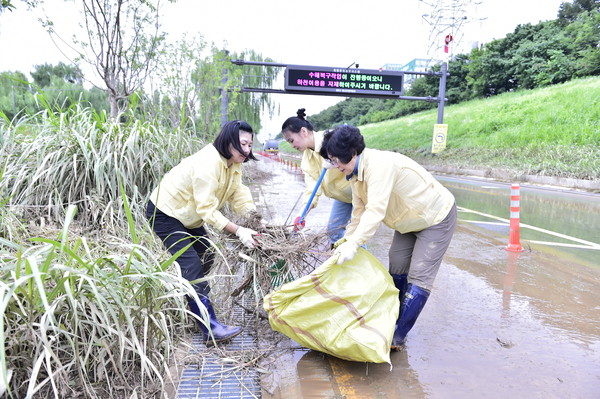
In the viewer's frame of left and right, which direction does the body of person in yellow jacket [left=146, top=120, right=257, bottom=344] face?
facing to the right of the viewer

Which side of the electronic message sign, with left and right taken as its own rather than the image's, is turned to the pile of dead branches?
front

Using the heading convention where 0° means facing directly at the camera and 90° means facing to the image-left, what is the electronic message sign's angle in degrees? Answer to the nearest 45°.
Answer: approximately 0°

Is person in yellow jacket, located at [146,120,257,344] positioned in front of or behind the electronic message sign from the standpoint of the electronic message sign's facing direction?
in front

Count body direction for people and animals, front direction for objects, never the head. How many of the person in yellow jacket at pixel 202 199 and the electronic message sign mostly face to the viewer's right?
1

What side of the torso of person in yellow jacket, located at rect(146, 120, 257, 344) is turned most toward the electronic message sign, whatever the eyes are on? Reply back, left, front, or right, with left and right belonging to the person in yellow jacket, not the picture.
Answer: left

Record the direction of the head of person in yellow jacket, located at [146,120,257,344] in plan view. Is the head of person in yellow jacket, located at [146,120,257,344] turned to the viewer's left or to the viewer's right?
to the viewer's right

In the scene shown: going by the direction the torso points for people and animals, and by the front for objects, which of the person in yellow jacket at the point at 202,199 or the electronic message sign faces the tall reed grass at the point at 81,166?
the electronic message sign

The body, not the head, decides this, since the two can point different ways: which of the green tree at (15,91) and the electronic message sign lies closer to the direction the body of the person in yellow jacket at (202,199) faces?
the electronic message sign

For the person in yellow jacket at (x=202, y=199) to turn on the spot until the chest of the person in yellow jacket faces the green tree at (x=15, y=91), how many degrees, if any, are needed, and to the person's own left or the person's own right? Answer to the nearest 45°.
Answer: approximately 135° to the person's own left

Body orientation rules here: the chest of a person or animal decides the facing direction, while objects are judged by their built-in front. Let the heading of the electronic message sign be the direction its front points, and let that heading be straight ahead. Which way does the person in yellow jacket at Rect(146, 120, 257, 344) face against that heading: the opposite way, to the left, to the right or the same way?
to the left

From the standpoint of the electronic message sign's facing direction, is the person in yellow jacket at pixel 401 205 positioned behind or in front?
in front
